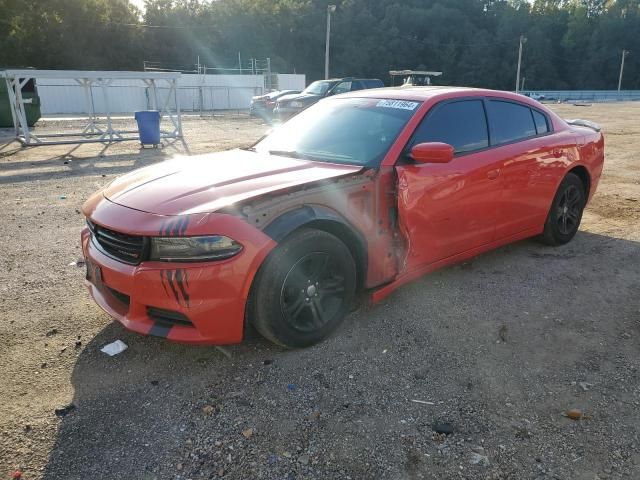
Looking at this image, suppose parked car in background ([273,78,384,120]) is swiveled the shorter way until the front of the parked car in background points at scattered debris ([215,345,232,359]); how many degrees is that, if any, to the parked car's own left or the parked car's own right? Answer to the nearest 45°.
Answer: approximately 45° to the parked car's own left

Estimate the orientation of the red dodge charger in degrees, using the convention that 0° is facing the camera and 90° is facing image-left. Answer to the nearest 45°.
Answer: approximately 45°

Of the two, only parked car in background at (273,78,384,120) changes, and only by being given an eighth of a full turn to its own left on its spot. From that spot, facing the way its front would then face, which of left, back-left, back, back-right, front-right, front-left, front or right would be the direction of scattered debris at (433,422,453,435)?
front

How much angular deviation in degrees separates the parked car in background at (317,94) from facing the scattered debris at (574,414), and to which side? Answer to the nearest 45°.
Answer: approximately 45° to its left

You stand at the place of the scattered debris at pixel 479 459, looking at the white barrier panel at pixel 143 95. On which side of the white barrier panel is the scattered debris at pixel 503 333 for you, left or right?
right

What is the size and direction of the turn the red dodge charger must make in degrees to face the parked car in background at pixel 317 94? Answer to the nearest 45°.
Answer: approximately 135° to its right

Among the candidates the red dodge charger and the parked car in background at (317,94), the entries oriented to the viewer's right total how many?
0

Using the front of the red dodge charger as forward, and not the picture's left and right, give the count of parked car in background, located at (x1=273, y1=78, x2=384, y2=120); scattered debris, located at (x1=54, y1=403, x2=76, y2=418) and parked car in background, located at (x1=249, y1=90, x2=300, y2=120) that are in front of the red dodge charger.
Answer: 1

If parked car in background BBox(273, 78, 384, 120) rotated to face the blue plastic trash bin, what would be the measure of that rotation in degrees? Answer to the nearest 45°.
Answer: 0° — it already faces it

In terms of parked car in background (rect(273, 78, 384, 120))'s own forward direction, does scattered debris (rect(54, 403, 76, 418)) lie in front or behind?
in front

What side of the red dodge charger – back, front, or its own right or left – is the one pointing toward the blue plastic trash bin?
right

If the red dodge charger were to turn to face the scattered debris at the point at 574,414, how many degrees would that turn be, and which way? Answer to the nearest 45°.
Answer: approximately 90° to its left

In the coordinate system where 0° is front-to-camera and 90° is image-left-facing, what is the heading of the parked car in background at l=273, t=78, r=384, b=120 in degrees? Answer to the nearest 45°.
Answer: approximately 45°
